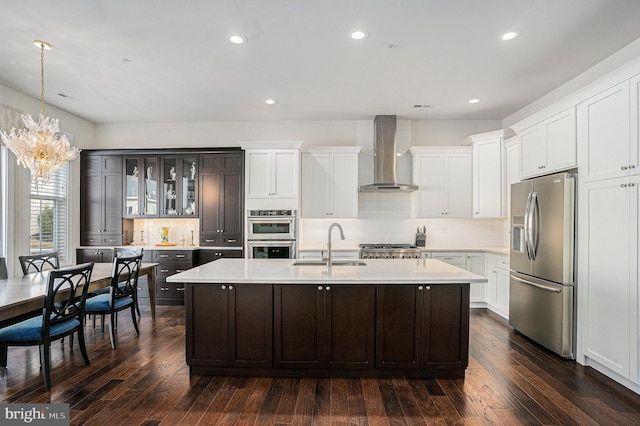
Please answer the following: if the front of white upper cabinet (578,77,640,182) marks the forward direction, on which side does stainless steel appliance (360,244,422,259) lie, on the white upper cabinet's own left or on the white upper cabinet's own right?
on the white upper cabinet's own right

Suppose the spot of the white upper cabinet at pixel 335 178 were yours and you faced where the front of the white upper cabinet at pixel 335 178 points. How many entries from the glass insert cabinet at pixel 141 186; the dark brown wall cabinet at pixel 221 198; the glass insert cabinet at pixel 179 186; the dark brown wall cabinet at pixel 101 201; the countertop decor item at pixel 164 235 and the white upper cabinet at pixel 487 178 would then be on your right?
5

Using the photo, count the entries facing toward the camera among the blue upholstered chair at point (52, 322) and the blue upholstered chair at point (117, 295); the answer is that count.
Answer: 0

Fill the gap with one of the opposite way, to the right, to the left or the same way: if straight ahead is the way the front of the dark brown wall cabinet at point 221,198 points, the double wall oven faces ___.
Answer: the same way

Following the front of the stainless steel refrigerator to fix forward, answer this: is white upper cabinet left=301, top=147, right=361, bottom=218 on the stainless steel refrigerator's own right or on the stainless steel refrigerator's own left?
on the stainless steel refrigerator's own right

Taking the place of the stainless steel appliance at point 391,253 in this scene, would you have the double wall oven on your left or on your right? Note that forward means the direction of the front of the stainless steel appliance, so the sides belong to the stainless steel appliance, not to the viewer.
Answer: on your right

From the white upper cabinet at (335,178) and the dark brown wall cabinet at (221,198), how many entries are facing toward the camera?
2

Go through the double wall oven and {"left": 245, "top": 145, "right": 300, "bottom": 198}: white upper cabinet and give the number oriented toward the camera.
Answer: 2

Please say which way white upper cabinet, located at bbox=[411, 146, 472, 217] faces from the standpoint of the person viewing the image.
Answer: facing the viewer

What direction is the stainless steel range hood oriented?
toward the camera

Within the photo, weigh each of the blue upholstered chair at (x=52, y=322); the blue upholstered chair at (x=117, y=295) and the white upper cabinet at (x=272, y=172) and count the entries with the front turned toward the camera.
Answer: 1

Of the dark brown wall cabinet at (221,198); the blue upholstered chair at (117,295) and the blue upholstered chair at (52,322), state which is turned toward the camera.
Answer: the dark brown wall cabinet

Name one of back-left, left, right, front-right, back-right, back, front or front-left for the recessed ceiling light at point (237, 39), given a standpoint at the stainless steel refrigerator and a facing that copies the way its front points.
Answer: front

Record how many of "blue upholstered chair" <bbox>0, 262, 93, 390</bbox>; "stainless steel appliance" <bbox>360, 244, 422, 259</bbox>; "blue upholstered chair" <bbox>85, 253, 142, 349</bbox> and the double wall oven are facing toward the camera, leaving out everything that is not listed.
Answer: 2

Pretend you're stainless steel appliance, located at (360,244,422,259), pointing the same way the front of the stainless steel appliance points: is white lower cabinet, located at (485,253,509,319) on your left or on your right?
on your left

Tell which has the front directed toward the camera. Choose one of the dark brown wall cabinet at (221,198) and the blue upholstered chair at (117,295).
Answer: the dark brown wall cabinet

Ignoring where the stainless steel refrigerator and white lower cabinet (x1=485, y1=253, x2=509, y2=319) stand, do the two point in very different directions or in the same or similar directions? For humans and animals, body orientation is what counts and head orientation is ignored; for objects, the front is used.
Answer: same or similar directions
